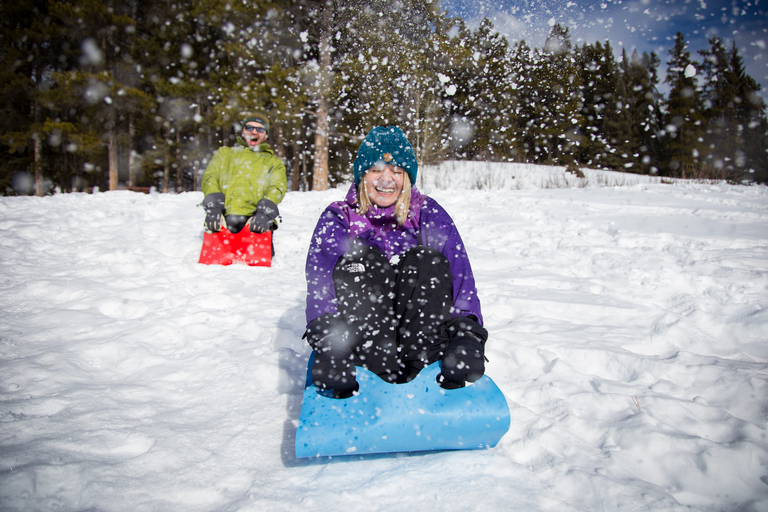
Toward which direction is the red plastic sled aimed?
toward the camera

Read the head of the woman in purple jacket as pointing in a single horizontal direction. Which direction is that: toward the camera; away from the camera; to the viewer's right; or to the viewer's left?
toward the camera

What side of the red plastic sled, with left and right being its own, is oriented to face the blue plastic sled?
front

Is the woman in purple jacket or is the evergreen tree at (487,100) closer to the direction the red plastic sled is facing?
the woman in purple jacket

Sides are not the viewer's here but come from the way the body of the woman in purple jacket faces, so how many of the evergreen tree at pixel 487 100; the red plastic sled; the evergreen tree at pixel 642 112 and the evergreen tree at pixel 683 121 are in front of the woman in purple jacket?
0

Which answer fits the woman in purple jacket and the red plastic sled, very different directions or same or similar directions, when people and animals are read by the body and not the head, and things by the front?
same or similar directions

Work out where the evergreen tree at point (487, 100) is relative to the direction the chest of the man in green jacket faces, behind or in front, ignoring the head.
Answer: behind

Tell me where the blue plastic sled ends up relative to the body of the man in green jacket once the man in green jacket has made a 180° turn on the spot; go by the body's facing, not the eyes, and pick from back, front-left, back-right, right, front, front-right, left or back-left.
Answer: back

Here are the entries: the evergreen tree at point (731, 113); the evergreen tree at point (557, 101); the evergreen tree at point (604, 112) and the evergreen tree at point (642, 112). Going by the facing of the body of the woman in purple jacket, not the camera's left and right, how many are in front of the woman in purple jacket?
0

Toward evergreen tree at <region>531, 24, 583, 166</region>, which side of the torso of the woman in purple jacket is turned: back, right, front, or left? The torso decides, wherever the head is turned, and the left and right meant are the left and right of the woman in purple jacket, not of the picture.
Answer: back

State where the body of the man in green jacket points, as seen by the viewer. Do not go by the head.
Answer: toward the camera

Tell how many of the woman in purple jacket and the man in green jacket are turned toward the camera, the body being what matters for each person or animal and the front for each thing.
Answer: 2

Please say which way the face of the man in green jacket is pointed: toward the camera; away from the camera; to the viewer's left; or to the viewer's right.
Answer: toward the camera
